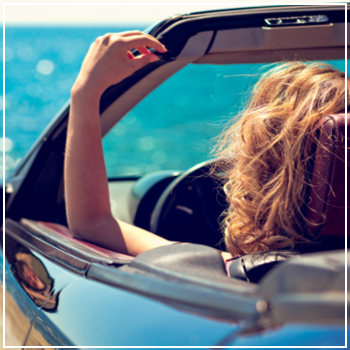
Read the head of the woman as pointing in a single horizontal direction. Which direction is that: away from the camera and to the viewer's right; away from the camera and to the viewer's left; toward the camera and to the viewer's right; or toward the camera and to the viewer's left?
away from the camera and to the viewer's left

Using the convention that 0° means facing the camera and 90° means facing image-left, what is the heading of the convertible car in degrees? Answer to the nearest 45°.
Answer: approximately 135°
